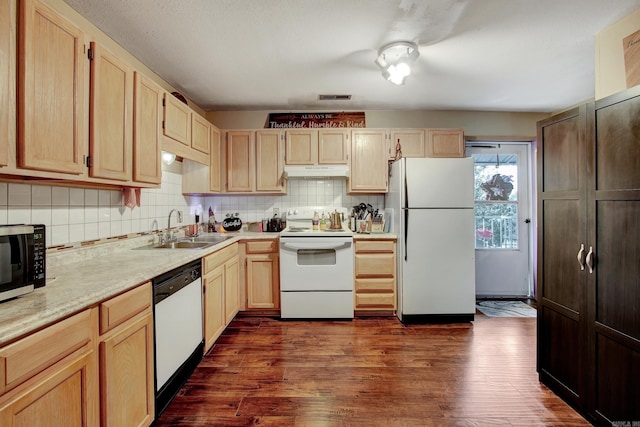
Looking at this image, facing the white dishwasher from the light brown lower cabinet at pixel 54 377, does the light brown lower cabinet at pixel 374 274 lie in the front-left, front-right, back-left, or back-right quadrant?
front-right

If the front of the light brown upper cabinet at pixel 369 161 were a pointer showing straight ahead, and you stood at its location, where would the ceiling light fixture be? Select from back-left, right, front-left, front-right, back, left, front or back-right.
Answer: front

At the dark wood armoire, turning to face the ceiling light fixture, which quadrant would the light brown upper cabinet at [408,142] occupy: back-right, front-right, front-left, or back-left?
front-right

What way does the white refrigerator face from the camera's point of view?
toward the camera

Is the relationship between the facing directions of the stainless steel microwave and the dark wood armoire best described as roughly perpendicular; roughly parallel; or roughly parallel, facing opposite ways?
roughly parallel, facing opposite ways

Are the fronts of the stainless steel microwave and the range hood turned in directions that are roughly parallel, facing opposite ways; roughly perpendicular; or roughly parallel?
roughly perpendicular

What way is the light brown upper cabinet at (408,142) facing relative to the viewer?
toward the camera

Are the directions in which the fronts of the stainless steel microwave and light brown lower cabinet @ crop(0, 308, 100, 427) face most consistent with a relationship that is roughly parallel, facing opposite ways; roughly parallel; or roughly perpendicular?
roughly parallel

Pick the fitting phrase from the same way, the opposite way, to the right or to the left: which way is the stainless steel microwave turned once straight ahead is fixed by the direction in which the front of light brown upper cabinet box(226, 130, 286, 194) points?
to the left

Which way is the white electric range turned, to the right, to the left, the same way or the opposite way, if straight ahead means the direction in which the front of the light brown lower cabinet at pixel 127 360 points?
to the right

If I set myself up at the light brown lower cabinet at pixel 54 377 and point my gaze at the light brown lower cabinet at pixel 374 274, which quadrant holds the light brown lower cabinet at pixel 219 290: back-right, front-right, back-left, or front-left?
front-left

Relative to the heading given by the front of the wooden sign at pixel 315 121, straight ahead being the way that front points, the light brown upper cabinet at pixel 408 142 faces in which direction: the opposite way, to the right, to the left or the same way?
the same way

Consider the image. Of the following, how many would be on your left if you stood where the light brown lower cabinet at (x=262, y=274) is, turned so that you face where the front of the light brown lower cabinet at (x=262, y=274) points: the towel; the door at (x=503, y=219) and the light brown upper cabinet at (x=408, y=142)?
2

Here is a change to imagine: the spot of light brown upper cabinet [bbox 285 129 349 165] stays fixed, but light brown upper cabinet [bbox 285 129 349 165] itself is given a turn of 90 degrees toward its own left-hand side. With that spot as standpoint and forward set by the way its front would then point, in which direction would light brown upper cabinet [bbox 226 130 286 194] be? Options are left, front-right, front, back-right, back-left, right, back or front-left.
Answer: back

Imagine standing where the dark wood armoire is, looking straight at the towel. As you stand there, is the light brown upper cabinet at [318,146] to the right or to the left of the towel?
right

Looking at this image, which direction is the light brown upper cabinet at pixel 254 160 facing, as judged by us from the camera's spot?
facing the viewer

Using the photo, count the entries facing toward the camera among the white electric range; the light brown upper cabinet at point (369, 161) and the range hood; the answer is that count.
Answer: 3

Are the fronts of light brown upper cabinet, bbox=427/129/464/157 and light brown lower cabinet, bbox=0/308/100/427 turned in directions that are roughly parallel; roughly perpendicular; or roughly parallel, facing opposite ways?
roughly perpendicular

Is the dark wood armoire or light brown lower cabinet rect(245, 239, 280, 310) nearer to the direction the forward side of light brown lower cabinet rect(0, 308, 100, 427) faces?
the dark wood armoire
